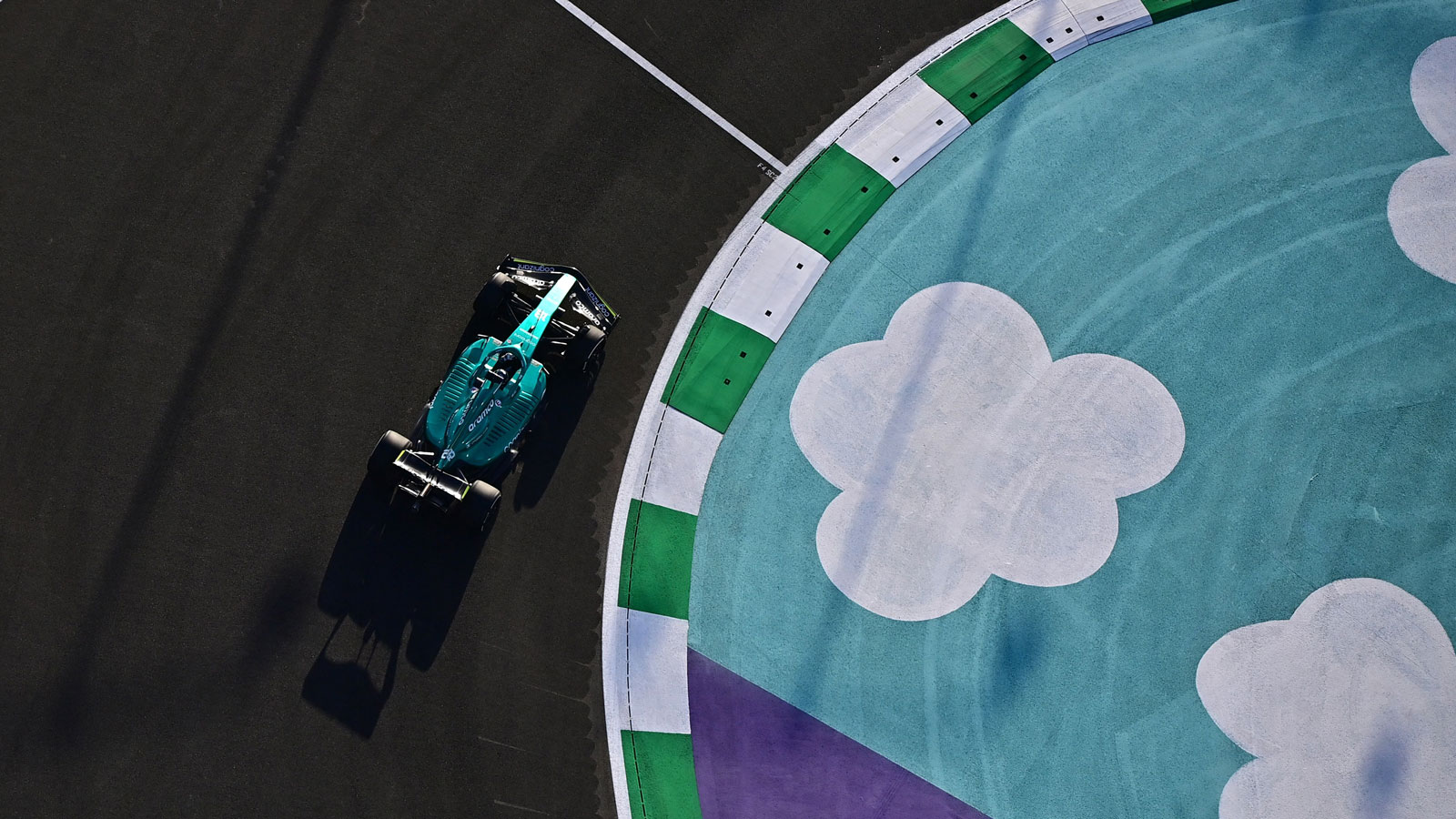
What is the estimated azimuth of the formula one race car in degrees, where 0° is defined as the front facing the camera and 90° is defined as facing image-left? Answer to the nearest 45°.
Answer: approximately 225°
